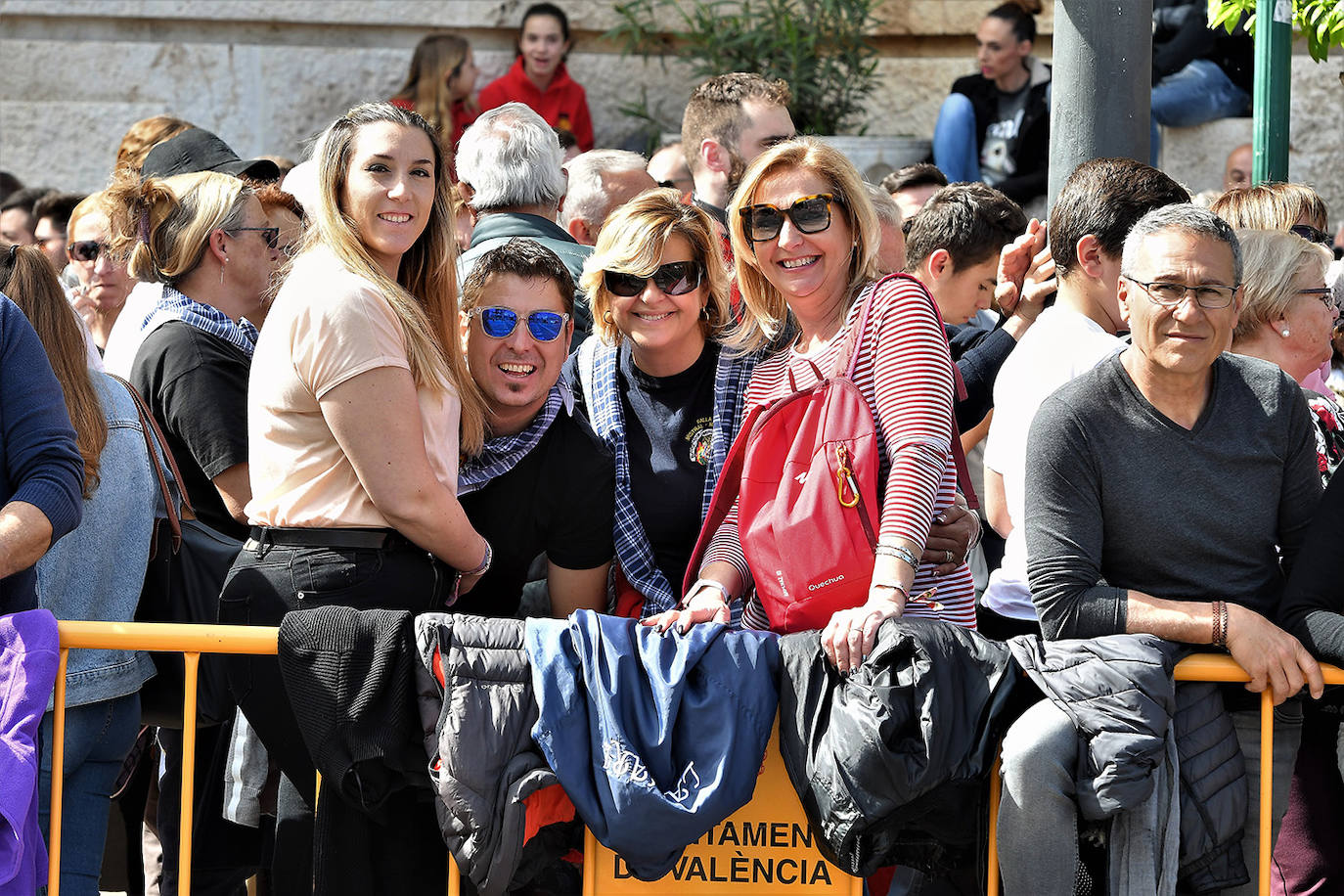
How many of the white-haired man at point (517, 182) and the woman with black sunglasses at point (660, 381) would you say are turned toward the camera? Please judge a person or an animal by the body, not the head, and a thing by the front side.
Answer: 1

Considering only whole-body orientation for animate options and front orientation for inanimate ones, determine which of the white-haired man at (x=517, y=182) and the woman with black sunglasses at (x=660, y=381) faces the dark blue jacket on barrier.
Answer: the woman with black sunglasses

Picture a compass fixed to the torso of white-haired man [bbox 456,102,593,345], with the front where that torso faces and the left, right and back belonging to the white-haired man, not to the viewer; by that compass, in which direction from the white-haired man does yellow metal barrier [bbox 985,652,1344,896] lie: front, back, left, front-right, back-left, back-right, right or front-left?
back-right

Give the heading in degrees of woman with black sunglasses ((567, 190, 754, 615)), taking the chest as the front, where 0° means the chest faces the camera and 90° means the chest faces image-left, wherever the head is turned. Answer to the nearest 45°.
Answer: approximately 0°

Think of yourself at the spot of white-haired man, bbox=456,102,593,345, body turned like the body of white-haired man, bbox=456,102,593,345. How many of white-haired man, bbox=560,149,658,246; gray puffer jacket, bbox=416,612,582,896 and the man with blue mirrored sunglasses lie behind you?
2

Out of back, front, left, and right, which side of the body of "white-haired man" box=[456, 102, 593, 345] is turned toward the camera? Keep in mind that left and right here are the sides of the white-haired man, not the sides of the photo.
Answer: back

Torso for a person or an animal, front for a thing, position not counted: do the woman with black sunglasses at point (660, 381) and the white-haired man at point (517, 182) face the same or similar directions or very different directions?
very different directions

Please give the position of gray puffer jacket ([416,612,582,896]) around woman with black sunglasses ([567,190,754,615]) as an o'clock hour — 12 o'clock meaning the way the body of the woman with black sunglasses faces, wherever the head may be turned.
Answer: The gray puffer jacket is roughly at 1 o'clock from the woman with black sunglasses.

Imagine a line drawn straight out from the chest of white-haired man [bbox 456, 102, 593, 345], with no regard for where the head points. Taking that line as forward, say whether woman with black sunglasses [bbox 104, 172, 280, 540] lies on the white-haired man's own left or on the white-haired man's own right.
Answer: on the white-haired man's own left

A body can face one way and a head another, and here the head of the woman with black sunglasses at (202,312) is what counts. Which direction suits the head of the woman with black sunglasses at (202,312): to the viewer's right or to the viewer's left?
to the viewer's right

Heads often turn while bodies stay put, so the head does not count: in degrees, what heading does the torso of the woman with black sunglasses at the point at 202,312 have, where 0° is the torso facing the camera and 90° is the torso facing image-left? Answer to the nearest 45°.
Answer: approximately 270°

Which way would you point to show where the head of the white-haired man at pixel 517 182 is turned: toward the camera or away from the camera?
away from the camera
